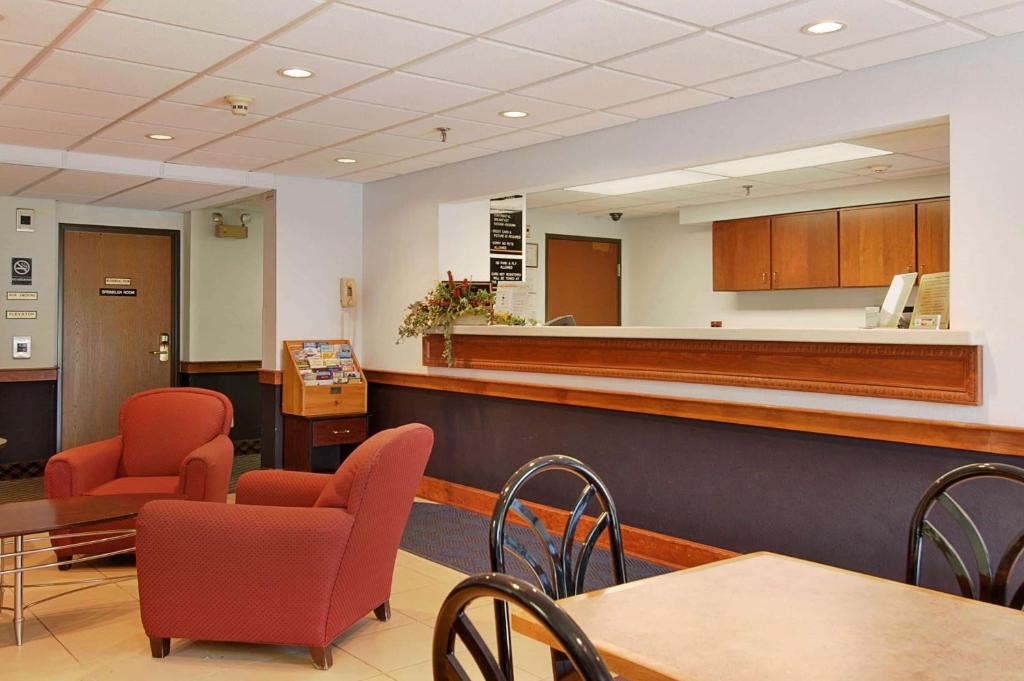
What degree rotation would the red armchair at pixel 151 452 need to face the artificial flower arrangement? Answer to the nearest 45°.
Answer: approximately 135° to its left

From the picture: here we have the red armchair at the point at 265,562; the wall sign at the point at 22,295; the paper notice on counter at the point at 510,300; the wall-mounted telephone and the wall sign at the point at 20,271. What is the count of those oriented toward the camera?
4

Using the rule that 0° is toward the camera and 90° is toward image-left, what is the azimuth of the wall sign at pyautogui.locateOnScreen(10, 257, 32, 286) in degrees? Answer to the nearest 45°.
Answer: approximately 0°

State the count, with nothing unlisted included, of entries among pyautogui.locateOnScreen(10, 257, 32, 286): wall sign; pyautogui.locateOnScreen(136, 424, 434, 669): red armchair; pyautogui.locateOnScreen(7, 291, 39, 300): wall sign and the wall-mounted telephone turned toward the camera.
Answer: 3

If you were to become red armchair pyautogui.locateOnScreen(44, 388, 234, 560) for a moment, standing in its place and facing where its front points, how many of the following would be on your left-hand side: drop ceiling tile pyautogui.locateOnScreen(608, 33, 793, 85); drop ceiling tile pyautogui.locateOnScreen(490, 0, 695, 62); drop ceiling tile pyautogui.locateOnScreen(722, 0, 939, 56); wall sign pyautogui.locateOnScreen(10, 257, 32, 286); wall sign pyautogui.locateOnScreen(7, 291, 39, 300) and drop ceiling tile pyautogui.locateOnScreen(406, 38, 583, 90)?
4

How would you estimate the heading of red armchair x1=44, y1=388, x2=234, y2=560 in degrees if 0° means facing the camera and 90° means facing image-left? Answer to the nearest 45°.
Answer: approximately 45°

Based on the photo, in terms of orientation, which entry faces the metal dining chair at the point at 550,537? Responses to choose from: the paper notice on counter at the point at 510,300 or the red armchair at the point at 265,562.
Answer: the paper notice on counter

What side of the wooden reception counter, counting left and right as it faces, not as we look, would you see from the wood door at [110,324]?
right

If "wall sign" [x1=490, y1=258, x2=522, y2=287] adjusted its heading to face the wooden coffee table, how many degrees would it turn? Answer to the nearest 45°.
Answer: approximately 45° to its right

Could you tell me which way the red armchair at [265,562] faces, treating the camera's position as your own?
facing away from the viewer and to the left of the viewer
